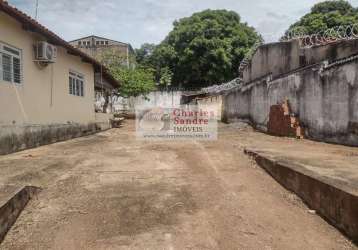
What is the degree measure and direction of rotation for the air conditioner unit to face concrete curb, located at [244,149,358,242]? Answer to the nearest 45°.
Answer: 0° — it already faces it

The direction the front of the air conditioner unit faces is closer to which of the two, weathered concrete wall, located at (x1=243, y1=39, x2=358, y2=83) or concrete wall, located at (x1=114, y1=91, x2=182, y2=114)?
the weathered concrete wall

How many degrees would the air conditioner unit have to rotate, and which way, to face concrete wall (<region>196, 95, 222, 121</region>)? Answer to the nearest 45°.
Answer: approximately 90° to its left

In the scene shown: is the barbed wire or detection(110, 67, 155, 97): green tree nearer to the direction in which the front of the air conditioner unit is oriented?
the barbed wire

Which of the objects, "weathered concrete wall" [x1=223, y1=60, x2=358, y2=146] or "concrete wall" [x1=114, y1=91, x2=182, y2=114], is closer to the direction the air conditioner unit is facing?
the weathered concrete wall

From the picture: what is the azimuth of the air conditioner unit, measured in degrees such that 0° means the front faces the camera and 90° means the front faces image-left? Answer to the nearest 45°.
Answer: approximately 315°

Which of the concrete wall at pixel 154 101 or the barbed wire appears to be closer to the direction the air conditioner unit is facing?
the barbed wire

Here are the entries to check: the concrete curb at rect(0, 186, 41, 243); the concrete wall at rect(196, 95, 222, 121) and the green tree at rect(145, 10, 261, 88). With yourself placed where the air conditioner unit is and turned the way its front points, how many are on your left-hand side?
2

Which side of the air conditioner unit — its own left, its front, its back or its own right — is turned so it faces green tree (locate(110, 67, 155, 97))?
left

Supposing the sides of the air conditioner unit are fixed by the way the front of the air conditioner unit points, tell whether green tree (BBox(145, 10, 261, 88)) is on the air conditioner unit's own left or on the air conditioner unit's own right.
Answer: on the air conditioner unit's own left
